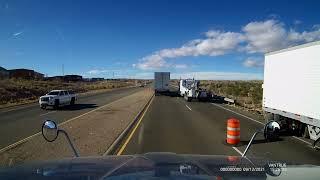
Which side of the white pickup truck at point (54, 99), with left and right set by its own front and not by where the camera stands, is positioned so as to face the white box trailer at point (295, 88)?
left

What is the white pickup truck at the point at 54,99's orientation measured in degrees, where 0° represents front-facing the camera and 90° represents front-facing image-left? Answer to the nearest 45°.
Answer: approximately 45°

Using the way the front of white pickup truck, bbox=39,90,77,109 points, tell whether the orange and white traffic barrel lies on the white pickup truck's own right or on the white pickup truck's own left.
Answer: on the white pickup truck's own left
